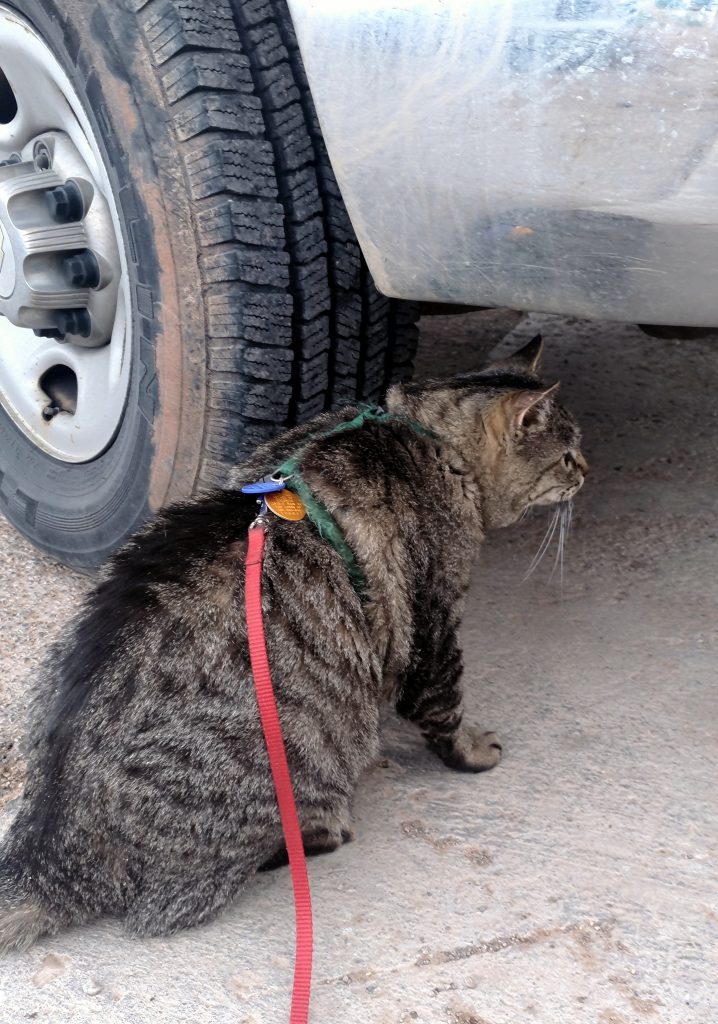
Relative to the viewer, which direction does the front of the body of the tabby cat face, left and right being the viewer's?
facing away from the viewer and to the right of the viewer
